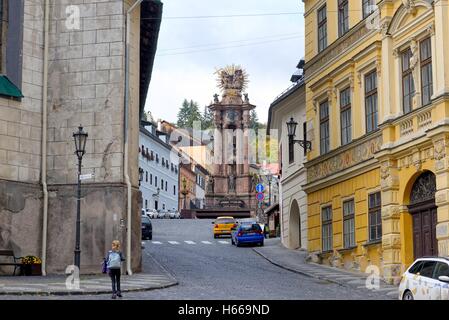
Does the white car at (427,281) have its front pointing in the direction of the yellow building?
no

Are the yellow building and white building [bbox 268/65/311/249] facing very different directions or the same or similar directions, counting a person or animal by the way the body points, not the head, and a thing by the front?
same or similar directions

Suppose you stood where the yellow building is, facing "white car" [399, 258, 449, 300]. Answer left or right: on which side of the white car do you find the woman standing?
right

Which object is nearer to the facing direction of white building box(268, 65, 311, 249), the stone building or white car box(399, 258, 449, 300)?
the stone building

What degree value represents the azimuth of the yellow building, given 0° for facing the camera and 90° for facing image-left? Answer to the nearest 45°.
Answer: approximately 45°

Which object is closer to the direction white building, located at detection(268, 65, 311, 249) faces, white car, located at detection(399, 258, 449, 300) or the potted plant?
the potted plant

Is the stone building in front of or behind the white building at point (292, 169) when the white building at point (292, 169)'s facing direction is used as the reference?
in front

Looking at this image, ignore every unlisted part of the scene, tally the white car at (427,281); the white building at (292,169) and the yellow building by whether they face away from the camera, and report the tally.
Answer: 0

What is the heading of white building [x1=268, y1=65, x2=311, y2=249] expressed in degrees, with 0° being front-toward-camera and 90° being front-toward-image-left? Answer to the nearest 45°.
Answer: approximately 45°

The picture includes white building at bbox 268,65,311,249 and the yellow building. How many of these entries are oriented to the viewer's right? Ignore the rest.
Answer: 0
